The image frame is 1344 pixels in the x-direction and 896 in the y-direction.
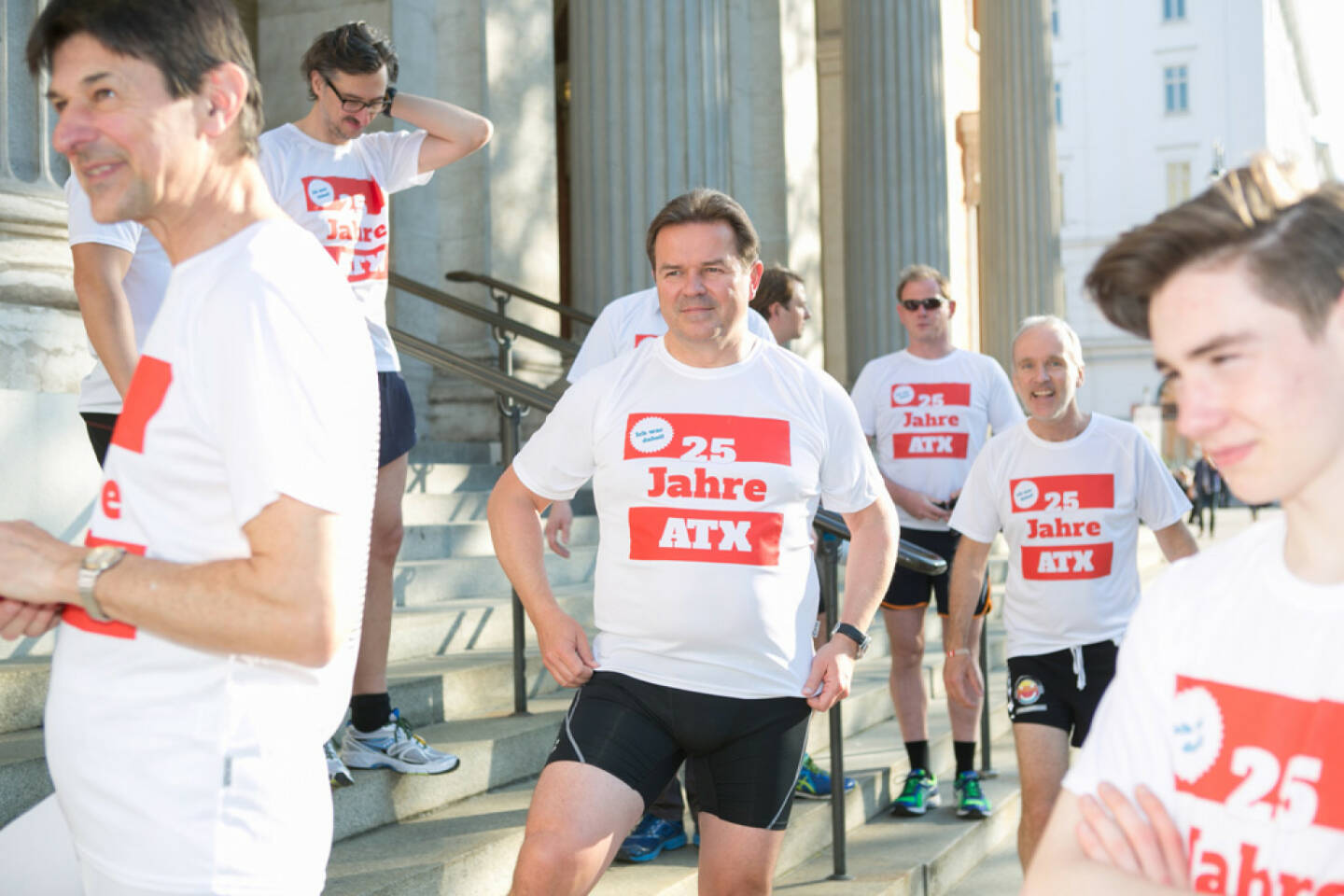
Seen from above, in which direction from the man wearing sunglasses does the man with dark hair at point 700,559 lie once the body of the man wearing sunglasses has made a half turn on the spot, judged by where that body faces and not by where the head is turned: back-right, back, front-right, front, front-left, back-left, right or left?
back

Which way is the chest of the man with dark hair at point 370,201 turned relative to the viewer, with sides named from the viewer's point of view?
facing the viewer and to the right of the viewer

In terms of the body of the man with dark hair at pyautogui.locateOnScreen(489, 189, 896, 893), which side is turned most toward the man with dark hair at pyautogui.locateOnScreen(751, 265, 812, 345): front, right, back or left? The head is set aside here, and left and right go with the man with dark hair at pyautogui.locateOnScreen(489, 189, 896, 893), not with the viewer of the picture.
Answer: back

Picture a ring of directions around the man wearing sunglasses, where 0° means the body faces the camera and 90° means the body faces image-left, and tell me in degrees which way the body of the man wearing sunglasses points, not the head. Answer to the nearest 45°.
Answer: approximately 0°

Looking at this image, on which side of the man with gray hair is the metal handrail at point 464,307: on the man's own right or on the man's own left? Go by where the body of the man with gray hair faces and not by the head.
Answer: on the man's own right

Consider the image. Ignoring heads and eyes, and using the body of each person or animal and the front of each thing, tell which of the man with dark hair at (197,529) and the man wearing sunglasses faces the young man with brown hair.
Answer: the man wearing sunglasses

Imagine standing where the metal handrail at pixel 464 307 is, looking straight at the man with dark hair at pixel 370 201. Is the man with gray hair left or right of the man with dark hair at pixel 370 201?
left

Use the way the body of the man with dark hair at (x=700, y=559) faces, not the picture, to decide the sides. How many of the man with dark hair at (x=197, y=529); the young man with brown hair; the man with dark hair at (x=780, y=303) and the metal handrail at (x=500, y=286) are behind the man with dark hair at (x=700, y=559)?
2

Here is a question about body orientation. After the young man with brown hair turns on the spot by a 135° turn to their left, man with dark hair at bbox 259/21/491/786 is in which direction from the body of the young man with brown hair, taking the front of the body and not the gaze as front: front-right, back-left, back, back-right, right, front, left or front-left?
back-left

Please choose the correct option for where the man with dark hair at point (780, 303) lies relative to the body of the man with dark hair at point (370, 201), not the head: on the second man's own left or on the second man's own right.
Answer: on the second man's own left

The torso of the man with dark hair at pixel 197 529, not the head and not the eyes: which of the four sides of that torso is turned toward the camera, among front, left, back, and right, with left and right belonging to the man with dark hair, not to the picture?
left

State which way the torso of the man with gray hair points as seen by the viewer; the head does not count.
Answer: toward the camera

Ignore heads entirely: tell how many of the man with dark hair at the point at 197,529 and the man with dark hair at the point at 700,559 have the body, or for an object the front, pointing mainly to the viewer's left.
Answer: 1

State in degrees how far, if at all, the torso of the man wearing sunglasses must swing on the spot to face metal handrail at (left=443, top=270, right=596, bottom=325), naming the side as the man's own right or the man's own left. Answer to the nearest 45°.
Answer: approximately 135° to the man's own right
